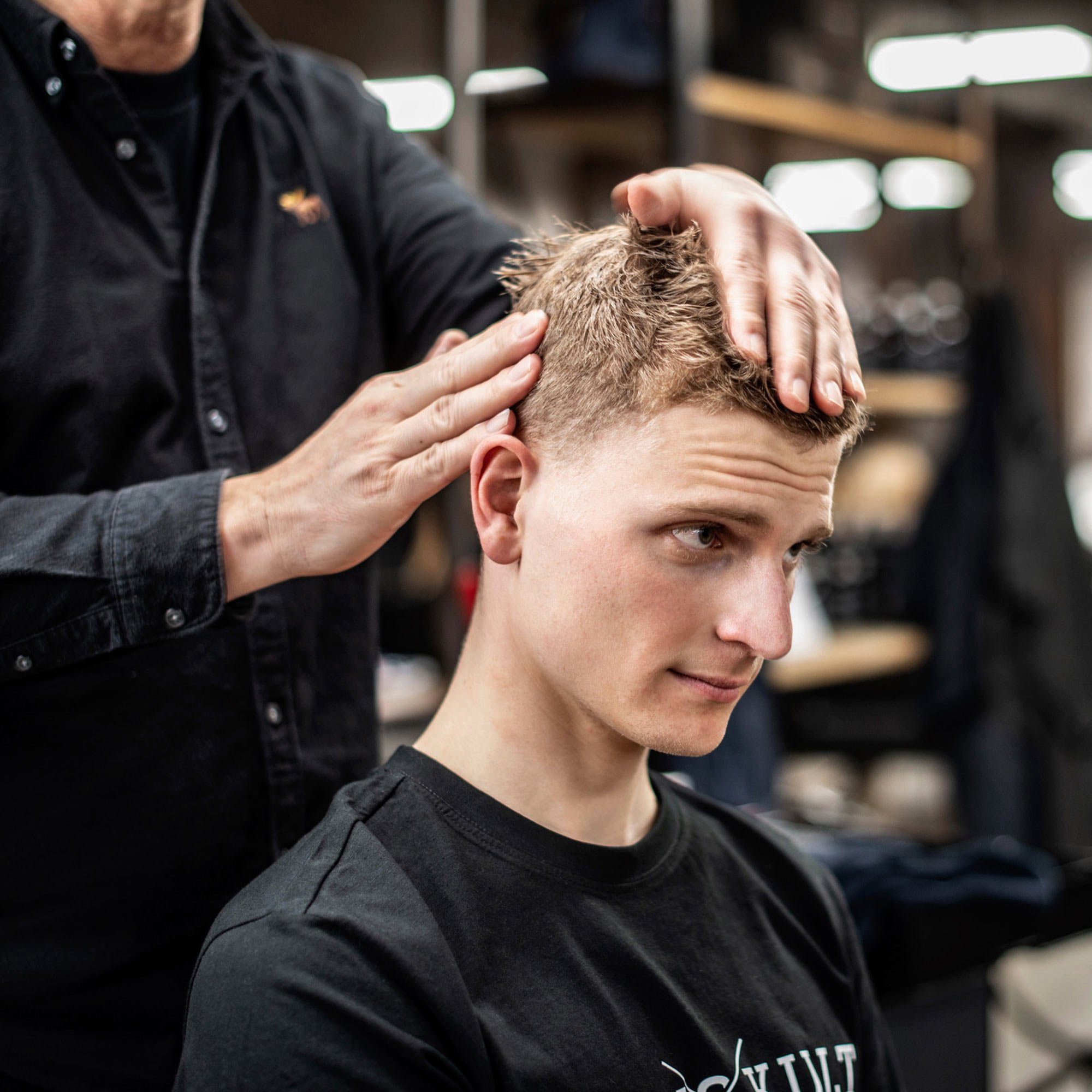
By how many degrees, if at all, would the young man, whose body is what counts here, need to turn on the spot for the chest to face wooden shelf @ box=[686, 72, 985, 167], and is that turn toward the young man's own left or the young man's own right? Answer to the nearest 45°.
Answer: approximately 135° to the young man's own left

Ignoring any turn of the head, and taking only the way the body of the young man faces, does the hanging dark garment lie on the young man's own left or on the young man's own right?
on the young man's own left

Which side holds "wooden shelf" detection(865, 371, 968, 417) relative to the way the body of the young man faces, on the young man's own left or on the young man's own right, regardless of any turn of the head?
on the young man's own left

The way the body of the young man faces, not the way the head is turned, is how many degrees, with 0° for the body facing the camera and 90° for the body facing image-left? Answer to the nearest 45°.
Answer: approximately 315°

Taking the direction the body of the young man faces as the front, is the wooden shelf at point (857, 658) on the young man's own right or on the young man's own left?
on the young man's own left
